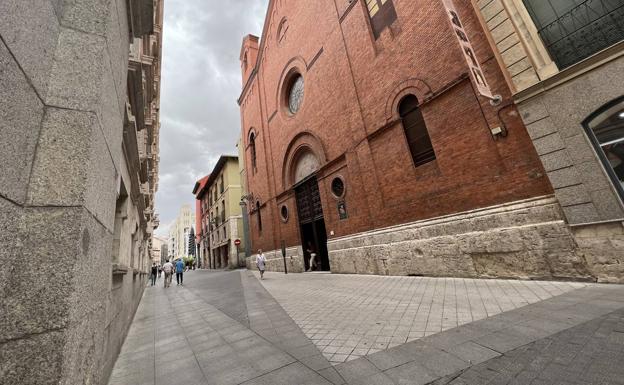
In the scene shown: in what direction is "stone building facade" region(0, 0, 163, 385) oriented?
to the viewer's right

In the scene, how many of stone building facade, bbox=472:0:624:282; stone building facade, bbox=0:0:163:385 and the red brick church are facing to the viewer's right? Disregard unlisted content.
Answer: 1

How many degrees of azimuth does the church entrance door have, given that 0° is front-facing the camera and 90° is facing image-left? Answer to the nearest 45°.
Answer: approximately 45°

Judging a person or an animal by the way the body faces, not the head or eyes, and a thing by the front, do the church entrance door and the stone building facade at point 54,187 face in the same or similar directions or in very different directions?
very different directions

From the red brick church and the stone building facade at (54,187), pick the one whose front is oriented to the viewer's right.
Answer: the stone building facade

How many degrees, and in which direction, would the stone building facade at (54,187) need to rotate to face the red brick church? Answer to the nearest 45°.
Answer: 0° — it already faces it

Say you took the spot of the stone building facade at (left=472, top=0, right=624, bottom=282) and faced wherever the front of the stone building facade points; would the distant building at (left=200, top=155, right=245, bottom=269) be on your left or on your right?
on your right

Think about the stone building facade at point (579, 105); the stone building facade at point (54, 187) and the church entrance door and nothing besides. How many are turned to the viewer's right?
1

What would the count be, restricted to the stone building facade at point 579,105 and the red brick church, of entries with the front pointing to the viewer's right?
0

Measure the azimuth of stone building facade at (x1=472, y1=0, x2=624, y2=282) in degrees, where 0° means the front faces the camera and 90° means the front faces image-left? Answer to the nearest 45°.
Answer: approximately 45°

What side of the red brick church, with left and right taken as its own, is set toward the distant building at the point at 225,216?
right

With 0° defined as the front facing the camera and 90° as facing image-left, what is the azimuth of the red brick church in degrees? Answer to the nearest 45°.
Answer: approximately 45°
